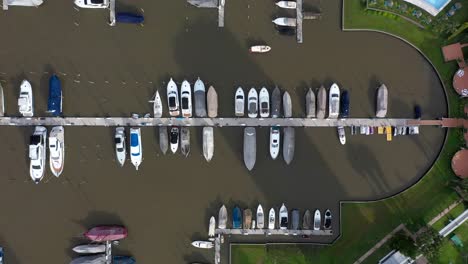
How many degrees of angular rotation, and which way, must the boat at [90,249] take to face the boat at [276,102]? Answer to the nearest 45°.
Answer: approximately 180°

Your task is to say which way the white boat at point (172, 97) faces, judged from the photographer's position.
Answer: facing away from the viewer

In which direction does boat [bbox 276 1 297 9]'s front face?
to the viewer's left

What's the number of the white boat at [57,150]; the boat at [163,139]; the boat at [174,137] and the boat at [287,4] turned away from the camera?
0

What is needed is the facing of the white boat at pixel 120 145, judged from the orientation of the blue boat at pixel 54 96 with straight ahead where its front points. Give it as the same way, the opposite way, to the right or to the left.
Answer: the opposite way

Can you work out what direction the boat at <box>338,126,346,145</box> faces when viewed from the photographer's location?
facing the viewer

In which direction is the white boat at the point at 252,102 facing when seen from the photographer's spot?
facing away from the viewer

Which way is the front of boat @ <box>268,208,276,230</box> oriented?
away from the camera

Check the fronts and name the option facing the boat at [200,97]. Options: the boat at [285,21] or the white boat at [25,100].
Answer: the boat at [285,21]

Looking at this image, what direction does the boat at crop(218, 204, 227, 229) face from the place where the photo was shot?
facing away from the viewer

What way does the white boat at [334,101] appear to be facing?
away from the camera

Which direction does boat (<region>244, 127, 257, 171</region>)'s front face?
toward the camera

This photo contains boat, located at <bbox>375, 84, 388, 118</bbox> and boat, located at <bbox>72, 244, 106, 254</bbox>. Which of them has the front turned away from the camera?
boat, located at <bbox>375, 84, 388, 118</bbox>

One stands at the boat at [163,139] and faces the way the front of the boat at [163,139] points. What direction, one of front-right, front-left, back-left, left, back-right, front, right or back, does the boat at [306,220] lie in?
left

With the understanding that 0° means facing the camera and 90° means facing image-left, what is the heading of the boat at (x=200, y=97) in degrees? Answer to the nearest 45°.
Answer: approximately 180°
